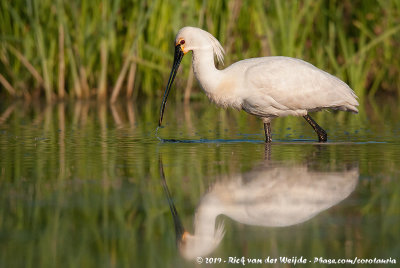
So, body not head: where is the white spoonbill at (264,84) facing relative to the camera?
to the viewer's left
